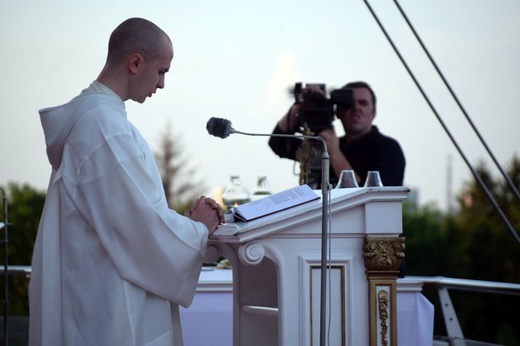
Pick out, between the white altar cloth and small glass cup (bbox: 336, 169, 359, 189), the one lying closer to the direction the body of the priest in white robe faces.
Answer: the small glass cup

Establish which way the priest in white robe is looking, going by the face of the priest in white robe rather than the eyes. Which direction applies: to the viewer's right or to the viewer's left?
to the viewer's right

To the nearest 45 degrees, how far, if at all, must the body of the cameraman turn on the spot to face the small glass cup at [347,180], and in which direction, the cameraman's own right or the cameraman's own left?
approximately 45° to the cameraman's own left

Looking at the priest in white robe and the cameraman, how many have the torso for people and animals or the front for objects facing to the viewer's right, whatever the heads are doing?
1

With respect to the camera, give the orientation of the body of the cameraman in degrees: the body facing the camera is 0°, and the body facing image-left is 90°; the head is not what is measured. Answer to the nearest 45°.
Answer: approximately 45°

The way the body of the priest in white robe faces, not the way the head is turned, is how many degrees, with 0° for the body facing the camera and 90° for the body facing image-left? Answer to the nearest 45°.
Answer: approximately 270°
